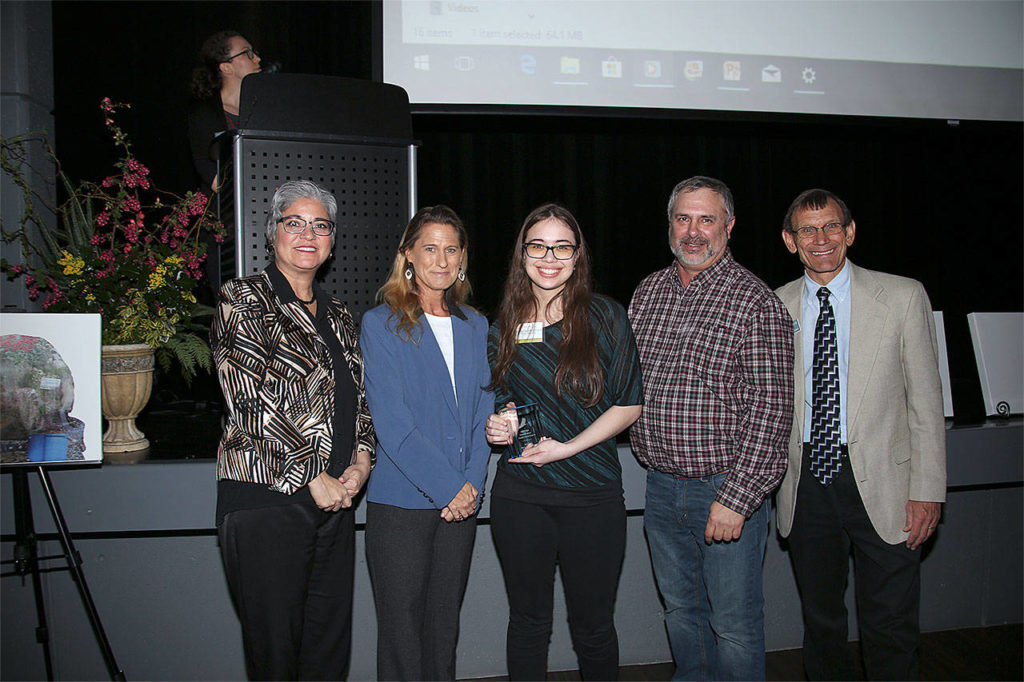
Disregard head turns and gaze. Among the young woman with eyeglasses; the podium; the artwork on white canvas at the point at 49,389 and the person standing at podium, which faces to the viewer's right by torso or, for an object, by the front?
the person standing at podium

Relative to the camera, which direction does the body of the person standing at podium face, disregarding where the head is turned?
to the viewer's right

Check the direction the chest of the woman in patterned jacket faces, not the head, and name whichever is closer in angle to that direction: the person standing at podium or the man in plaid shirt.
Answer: the man in plaid shirt

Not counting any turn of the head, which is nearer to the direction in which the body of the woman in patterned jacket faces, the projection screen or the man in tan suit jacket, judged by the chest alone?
the man in tan suit jacket

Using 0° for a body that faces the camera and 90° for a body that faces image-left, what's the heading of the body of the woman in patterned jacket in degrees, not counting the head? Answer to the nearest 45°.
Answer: approximately 315°

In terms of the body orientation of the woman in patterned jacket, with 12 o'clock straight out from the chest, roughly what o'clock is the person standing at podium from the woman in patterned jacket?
The person standing at podium is roughly at 7 o'clock from the woman in patterned jacket.
